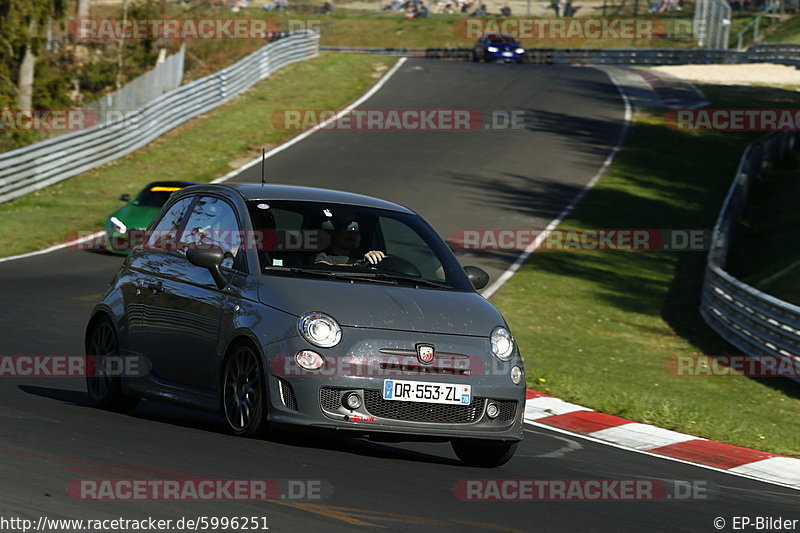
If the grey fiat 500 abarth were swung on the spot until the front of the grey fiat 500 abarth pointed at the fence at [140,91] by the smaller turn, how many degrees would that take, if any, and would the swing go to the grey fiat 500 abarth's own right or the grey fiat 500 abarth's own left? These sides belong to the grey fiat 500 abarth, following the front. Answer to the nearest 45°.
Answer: approximately 135° to the grey fiat 500 abarth's own left

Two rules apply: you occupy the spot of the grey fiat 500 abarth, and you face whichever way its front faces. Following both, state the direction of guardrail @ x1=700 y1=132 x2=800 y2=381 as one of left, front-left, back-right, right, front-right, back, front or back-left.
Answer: left

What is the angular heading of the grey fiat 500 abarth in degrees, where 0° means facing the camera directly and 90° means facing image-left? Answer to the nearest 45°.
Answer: approximately 315°

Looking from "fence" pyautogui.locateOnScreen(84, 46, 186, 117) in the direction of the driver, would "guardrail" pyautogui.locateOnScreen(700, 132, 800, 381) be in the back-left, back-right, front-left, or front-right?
front-left

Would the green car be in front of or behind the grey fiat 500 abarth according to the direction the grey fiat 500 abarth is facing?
behind

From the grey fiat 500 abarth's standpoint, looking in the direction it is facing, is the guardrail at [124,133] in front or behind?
behind

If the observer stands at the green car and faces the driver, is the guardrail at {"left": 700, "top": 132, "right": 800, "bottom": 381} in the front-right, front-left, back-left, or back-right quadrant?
front-left

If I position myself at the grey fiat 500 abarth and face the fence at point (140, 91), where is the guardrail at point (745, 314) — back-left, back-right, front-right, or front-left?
front-right
